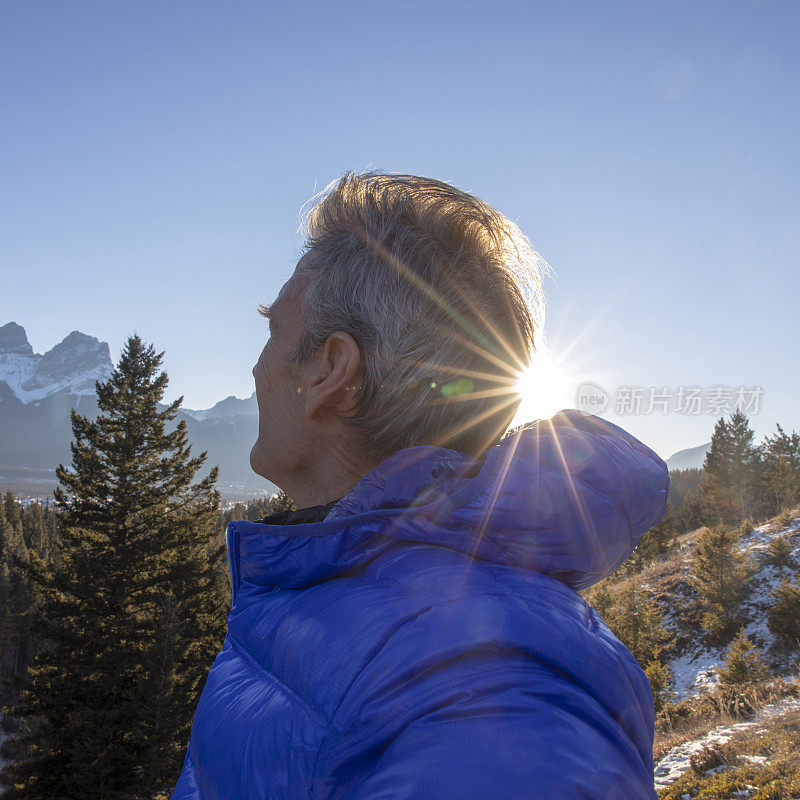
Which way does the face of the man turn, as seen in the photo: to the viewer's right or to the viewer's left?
to the viewer's left

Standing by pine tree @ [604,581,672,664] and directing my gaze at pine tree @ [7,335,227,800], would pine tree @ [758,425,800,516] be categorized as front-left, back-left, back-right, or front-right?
back-right

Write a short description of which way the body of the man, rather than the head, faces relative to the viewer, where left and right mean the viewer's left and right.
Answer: facing to the left of the viewer

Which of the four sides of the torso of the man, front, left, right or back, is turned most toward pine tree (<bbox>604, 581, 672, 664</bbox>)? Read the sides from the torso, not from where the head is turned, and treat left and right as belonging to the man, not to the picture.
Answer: right

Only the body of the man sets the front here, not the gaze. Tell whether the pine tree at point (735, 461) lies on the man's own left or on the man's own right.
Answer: on the man's own right

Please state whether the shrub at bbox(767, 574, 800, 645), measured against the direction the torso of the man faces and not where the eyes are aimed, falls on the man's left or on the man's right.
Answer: on the man's right

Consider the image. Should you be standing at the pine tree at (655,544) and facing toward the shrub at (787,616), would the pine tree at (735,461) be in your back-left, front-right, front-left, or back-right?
back-left

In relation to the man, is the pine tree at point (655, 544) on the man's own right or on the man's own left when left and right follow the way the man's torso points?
on the man's own right

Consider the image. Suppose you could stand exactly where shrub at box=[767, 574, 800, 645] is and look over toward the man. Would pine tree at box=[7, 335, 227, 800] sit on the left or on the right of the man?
right
